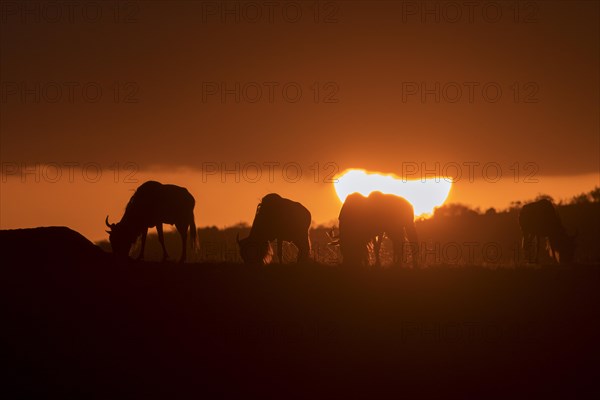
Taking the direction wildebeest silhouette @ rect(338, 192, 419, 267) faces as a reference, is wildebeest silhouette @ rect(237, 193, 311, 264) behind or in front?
in front

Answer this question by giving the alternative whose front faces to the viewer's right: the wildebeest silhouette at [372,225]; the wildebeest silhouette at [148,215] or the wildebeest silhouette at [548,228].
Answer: the wildebeest silhouette at [548,228]

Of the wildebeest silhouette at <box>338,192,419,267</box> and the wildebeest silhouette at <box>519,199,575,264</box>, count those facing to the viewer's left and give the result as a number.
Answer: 1

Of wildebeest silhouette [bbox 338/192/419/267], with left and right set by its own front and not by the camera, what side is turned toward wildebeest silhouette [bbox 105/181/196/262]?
front

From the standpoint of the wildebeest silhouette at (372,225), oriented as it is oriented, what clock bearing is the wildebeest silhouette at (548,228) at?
the wildebeest silhouette at (548,228) is roughly at 5 o'clock from the wildebeest silhouette at (372,225).

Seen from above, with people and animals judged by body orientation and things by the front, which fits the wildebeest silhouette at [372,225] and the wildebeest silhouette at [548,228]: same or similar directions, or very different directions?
very different directions

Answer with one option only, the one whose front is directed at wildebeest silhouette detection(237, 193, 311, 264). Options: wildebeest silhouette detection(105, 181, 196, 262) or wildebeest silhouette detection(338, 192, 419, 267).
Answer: wildebeest silhouette detection(338, 192, 419, 267)

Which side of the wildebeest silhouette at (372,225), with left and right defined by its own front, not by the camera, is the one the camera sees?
left

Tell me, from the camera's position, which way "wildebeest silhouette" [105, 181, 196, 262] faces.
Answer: facing to the left of the viewer

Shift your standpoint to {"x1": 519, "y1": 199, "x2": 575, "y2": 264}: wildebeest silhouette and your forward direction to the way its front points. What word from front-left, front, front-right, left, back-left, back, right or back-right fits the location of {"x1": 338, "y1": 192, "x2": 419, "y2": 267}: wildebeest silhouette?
back-right

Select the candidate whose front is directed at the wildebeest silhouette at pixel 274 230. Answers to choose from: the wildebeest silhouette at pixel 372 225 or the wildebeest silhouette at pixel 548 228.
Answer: the wildebeest silhouette at pixel 372 225

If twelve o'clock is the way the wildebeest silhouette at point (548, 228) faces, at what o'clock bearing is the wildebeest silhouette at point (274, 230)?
the wildebeest silhouette at point (274, 230) is roughly at 5 o'clock from the wildebeest silhouette at point (548, 228).

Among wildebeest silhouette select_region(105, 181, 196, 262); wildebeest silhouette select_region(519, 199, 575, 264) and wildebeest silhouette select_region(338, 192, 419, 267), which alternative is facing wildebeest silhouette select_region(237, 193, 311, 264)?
wildebeest silhouette select_region(338, 192, 419, 267)

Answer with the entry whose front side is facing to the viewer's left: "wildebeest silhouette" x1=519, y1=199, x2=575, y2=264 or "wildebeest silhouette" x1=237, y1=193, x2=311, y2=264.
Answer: "wildebeest silhouette" x1=237, y1=193, x2=311, y2=264

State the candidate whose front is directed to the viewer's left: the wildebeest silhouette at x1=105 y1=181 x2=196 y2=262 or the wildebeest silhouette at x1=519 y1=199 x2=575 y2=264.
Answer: the wildebeest silhouette at x1=105 y1=181 x2=196 y2=262

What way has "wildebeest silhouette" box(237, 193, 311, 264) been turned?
to the viewer's left

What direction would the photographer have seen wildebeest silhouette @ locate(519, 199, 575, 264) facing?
facing to the right of the viewer
